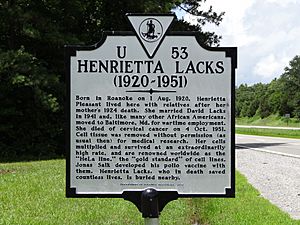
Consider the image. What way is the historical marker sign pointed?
toward the camera

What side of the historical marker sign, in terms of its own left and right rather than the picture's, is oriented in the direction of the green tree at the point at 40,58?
back
